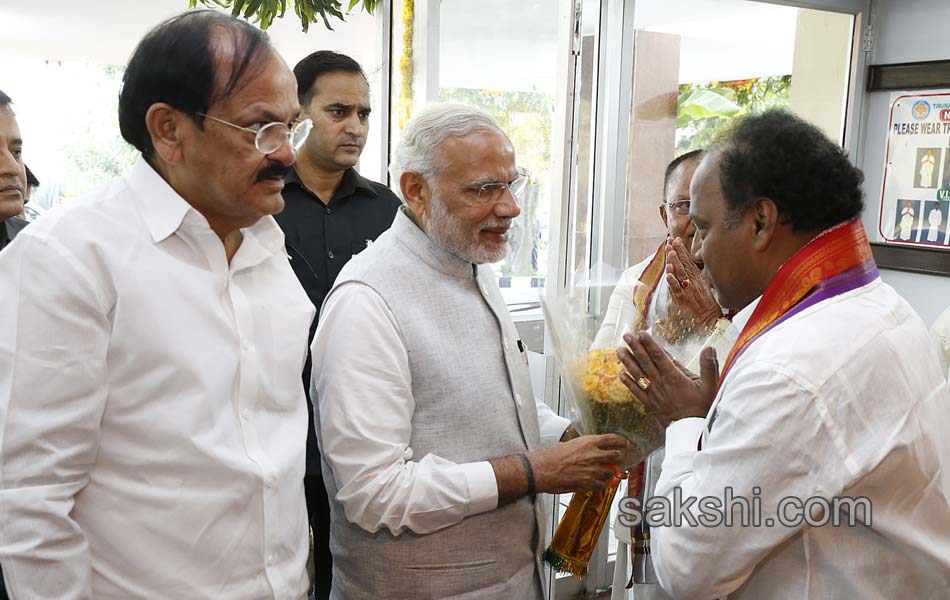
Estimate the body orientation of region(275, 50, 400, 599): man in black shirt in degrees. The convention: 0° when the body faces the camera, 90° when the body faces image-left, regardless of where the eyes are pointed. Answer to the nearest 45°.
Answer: approximately 315°

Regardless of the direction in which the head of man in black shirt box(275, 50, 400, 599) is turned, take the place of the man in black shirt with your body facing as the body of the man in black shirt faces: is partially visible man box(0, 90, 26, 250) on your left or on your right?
on your right

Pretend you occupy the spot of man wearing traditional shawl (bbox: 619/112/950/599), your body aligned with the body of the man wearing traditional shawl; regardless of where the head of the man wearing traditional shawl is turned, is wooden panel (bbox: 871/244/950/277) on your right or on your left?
on your right

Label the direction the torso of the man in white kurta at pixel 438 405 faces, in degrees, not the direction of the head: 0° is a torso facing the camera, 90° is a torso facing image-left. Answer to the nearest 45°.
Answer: approximately 315°

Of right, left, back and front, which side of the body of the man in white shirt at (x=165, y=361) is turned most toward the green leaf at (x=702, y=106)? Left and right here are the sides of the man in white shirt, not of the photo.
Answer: left

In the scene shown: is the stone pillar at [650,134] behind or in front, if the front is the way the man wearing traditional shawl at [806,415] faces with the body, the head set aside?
in front

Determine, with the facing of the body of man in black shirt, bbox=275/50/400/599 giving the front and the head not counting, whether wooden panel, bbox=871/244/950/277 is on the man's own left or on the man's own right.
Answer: on the man's own left

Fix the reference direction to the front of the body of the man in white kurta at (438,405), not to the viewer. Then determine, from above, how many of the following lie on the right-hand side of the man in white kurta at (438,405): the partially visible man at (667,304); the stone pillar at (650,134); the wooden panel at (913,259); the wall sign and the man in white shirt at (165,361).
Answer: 1

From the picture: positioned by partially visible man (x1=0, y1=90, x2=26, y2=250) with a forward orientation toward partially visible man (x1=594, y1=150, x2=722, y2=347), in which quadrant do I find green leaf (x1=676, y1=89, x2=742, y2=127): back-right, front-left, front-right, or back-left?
front-left

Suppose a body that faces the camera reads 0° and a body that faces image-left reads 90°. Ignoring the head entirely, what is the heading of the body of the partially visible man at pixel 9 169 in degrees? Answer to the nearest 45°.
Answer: approximately 315°

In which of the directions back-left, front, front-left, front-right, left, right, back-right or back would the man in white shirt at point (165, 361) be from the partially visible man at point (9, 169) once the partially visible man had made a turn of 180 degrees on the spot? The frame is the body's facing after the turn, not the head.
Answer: back-left

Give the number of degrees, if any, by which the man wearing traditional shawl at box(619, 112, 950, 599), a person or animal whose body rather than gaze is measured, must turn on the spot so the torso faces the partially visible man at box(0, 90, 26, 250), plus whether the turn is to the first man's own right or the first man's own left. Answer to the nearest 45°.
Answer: approximately 45° to the first man's own left

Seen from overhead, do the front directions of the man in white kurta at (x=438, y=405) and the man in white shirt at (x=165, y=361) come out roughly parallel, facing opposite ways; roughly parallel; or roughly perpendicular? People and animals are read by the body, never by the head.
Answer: roughly parallel
